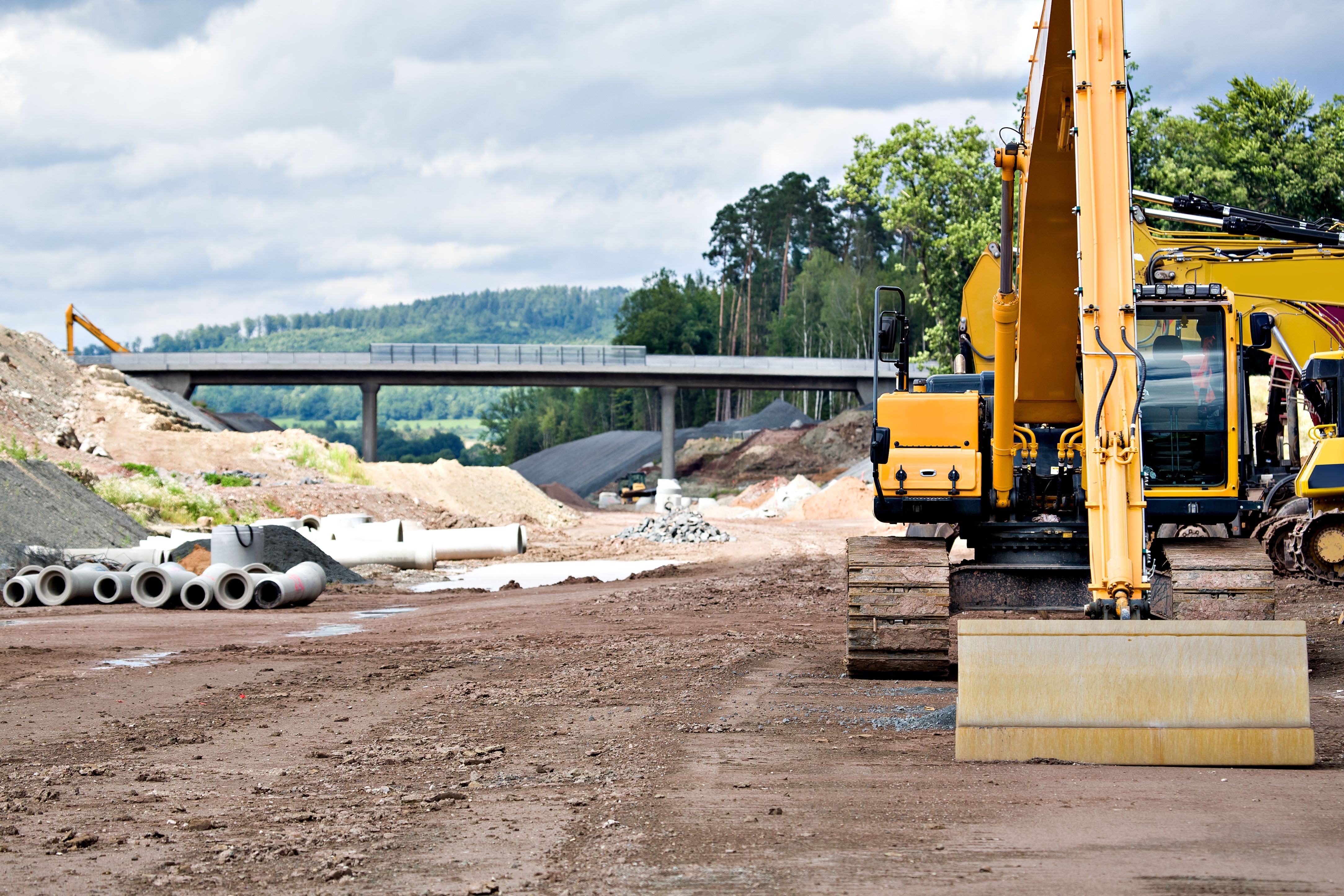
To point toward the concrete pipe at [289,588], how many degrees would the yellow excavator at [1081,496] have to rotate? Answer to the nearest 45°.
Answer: approximately 135° to its right

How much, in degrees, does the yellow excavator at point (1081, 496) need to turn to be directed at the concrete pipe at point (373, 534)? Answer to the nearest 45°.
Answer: approximately 135° to its right

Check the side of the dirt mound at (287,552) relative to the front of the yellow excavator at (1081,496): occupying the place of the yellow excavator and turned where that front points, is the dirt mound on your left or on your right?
on your right

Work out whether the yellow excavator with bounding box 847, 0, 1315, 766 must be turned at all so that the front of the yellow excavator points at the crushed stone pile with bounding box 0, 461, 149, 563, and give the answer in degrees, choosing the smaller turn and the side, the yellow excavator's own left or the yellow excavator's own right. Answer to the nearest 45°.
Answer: approximately 135° to the yellow excavator's own right

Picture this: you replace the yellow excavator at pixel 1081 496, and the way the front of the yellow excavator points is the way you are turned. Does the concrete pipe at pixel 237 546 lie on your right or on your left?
on your right

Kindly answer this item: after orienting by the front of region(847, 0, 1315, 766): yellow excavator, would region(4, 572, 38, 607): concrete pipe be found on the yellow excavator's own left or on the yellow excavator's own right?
on the yellow excavator's own right

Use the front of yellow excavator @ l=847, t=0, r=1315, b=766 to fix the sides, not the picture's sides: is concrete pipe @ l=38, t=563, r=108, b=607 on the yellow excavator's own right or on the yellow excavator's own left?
on the yellow excavator's own right

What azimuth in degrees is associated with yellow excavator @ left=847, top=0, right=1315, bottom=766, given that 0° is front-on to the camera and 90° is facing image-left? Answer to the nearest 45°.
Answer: approximately 0°

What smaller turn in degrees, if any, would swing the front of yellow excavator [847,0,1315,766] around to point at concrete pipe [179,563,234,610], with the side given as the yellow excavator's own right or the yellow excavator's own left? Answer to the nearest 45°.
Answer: approximately 135° to the yellow excavator's own right

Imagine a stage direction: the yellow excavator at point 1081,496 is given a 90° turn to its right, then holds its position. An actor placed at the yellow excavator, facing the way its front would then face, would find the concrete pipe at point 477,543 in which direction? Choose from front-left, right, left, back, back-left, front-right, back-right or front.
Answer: front-right

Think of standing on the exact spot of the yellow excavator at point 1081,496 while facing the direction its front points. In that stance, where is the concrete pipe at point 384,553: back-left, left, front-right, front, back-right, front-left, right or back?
back-right
